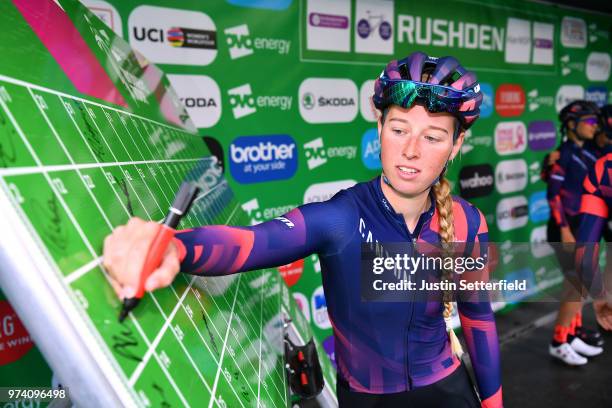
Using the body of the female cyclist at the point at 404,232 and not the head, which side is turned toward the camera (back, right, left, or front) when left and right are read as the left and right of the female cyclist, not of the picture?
front

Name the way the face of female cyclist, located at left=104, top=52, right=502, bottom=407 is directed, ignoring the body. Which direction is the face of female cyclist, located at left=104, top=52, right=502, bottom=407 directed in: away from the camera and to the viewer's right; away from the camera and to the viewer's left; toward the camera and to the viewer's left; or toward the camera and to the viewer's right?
toward the camera and to the viewer's left

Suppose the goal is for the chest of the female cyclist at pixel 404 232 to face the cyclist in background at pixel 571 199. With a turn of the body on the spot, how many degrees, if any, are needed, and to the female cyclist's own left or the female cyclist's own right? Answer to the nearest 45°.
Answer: approximately 135° to the female cyclist's own left

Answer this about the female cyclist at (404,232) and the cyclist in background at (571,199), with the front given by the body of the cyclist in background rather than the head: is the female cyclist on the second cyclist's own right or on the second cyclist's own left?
on the second cyclist's own right

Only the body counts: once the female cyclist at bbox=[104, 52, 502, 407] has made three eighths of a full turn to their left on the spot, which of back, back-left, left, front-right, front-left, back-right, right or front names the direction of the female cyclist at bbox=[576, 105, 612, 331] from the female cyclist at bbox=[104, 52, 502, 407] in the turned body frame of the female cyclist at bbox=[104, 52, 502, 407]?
front
